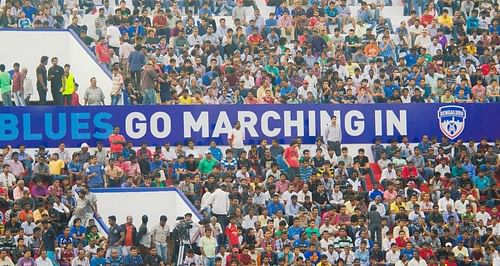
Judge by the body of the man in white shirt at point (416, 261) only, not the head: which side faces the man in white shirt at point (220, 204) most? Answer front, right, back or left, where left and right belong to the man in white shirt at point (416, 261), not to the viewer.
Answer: right

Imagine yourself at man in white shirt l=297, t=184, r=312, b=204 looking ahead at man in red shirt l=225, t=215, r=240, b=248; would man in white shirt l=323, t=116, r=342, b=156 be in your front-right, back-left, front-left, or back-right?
back-right

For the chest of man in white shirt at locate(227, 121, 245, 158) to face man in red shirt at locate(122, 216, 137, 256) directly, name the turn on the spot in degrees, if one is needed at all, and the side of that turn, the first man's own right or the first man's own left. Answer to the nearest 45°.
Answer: approximately 45° to the first man's own right
